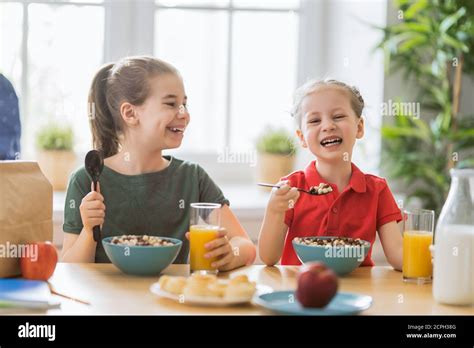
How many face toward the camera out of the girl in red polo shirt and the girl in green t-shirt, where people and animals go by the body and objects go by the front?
2

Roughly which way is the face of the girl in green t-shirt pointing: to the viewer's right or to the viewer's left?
to the viewer's right

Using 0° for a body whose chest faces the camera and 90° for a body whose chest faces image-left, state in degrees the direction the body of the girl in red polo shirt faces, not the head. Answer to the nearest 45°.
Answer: approximately 0°

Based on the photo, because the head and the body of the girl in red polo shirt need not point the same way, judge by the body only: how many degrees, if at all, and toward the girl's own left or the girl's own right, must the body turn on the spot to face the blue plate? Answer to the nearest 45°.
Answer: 0° — they already face it

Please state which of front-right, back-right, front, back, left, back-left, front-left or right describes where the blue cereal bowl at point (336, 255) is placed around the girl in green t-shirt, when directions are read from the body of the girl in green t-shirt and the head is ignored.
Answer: front-left

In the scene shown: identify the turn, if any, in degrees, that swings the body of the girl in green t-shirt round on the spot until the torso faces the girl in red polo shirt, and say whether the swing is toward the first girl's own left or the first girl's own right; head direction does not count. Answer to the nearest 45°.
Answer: approximately 90° to the first girl's own left

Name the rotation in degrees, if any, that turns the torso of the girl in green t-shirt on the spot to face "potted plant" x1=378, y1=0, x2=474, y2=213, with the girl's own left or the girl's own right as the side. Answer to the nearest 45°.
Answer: approximately 135° to the girl's own left

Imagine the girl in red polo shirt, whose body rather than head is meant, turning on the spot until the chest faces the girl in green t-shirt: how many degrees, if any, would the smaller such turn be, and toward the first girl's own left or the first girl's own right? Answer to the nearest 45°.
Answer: approximately 90° to the first girl's own right

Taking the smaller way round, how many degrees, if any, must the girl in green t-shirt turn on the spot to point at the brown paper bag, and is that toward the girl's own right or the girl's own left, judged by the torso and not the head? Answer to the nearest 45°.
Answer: approximately 45° to the girl's own right
